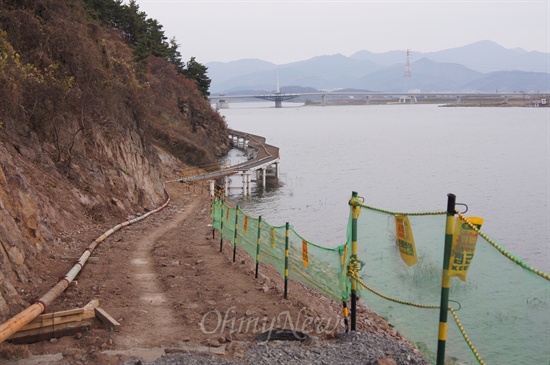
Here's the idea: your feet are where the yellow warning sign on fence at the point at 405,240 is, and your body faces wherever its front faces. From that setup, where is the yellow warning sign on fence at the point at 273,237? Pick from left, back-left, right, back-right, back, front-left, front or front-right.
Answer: right

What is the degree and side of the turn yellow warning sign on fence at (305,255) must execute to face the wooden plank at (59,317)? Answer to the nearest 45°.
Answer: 0° — it already faces it

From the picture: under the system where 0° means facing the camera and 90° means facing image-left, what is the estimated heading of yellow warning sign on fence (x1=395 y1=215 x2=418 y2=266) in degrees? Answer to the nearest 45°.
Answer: approximately 45°

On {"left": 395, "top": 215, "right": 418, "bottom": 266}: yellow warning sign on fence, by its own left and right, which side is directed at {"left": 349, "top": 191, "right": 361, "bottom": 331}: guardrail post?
right

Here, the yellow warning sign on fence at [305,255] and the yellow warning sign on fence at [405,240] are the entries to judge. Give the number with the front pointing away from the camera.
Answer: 0

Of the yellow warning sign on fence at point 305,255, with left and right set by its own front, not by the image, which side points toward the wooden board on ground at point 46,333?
front

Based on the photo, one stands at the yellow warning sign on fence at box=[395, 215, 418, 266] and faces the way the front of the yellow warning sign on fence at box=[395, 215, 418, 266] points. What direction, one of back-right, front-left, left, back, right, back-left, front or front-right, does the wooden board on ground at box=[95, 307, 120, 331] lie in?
front-right

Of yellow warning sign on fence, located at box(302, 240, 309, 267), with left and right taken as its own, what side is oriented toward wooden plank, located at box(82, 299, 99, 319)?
front

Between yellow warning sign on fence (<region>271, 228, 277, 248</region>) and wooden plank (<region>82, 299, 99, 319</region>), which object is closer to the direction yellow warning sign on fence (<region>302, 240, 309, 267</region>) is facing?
the wooden plank

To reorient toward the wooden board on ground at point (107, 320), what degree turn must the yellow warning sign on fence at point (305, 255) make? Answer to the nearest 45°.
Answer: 0° — it already faces it

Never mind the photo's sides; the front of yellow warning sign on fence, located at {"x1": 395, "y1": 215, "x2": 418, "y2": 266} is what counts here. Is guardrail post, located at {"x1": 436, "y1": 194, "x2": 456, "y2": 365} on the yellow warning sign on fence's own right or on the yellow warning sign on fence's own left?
on the yellow warning sign on fence's own left

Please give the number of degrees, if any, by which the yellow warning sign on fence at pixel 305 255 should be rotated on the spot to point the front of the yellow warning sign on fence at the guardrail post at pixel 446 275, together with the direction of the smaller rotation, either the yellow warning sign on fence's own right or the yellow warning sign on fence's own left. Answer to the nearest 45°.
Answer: approximately 45° to the yellow warning sign on fence's own left

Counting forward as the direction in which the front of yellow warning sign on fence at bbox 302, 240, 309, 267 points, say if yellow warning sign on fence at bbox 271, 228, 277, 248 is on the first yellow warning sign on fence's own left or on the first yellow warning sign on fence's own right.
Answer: on the first yellow warning sign on fence's own right

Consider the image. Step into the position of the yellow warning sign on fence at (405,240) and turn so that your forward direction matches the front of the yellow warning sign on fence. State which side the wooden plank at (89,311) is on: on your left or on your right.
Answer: on your right

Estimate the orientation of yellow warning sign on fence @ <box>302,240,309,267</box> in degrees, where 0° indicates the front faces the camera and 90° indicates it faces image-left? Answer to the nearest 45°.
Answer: approximately 45°

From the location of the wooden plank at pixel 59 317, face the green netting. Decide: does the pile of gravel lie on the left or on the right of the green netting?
right

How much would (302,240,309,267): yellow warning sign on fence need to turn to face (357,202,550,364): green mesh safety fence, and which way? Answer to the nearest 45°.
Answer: approximately 90° to its left

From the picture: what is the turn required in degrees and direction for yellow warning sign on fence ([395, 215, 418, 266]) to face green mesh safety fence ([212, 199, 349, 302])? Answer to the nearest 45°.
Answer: approximately 90° to its right
